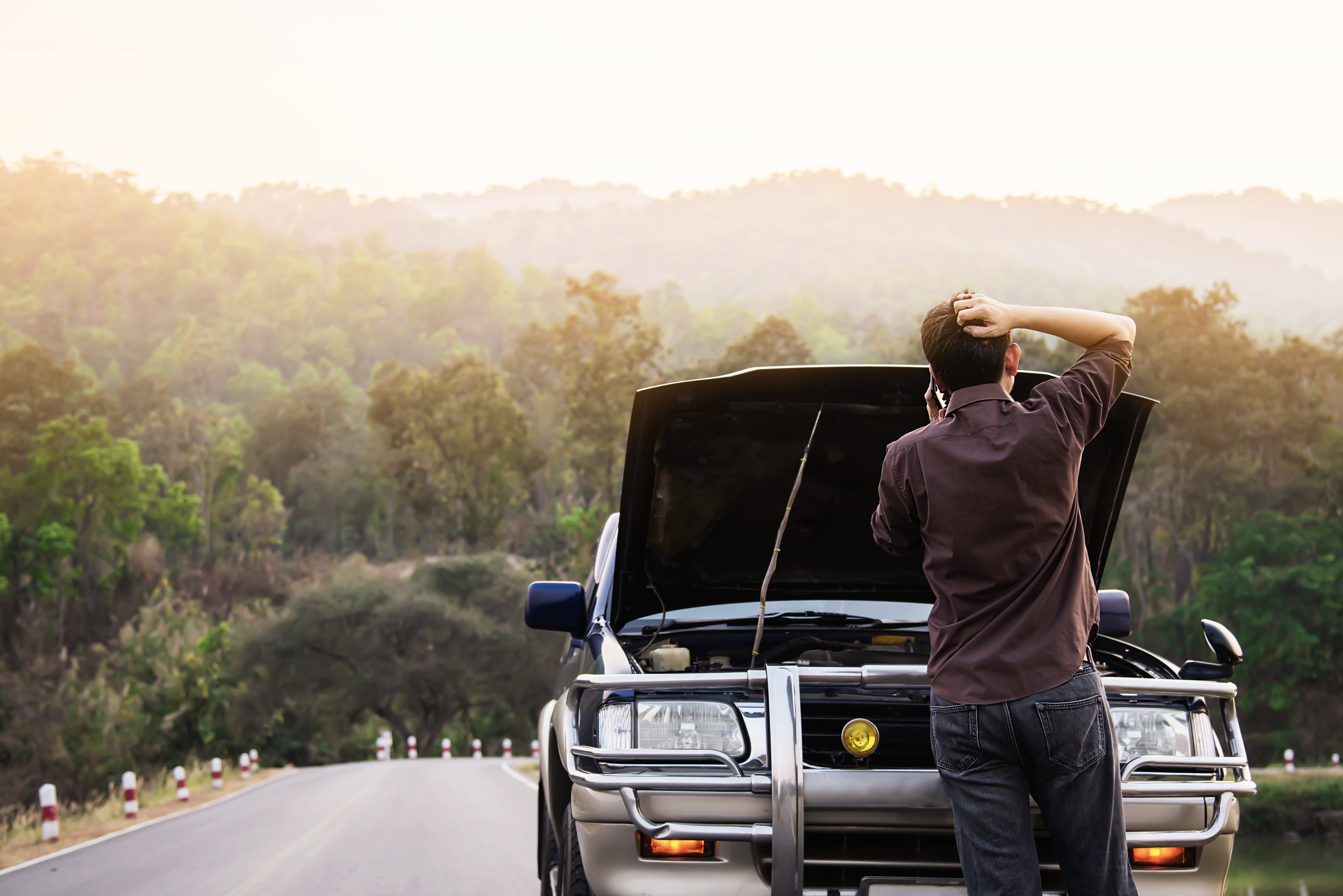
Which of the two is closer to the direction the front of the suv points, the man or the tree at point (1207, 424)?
the man

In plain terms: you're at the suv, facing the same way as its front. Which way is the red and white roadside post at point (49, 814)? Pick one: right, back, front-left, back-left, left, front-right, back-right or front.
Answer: back-right

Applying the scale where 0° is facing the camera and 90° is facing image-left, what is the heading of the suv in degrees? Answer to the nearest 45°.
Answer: approximately 0°

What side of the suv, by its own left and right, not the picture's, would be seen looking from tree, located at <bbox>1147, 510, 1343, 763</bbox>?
back

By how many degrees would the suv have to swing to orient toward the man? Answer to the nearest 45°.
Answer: approximately 45° to its left

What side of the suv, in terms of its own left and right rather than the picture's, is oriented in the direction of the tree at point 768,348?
back

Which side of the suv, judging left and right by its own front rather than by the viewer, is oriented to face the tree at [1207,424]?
back

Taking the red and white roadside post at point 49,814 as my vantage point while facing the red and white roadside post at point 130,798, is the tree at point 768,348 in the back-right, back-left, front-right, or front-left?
front-right

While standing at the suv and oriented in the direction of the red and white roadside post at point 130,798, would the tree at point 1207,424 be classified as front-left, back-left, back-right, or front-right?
front-right
